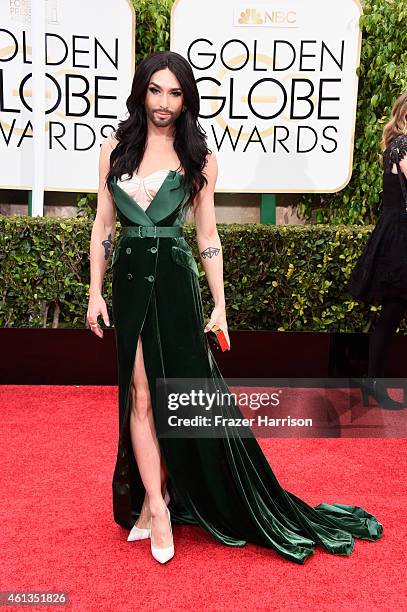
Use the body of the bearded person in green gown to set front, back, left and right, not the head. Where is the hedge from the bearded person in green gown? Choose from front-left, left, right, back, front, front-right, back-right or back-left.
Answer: back

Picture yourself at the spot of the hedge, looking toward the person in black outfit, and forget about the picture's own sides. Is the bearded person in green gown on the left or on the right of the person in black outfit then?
right

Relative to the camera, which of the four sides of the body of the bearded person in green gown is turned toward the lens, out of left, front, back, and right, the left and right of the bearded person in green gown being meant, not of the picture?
front

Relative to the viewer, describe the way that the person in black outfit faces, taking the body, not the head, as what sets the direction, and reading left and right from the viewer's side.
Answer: facing to the right of the viewer

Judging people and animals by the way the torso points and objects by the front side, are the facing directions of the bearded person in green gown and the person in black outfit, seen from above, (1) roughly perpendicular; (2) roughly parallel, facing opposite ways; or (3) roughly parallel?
roughly perpendicular

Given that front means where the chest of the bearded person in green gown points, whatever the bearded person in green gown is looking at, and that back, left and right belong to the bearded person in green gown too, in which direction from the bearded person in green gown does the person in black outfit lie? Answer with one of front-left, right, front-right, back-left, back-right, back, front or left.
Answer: back-left

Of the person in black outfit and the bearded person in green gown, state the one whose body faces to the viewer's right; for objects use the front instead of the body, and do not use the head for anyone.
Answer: the person in black outfit

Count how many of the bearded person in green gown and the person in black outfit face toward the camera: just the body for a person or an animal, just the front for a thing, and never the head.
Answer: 1
